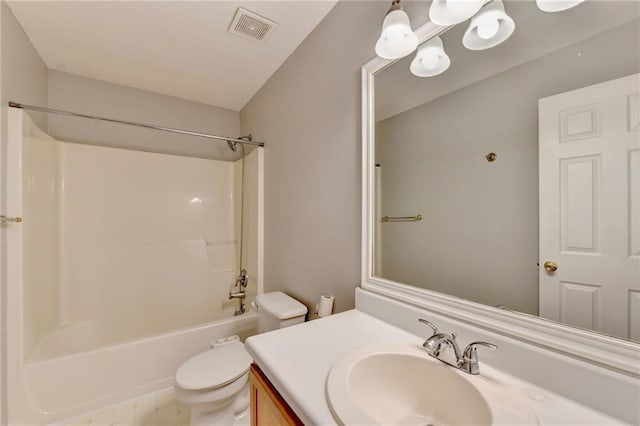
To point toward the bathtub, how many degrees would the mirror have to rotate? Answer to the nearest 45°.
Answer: approximately 45° to its right

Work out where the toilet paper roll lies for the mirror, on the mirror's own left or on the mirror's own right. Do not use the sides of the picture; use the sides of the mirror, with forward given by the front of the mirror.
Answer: on the mirror's own right

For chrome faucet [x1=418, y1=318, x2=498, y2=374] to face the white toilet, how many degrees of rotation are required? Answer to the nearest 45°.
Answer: approximately 45° to its right

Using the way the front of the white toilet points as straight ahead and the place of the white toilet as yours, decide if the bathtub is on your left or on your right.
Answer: on your right

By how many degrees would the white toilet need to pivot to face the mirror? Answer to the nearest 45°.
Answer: approximately 90° to its left

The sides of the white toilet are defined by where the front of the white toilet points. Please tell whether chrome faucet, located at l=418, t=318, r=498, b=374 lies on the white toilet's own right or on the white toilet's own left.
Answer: on the white toilet's own left

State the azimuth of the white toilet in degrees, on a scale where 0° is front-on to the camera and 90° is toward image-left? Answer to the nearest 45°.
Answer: approximately 45°

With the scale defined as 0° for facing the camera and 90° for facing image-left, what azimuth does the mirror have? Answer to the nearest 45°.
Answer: approximately 45°

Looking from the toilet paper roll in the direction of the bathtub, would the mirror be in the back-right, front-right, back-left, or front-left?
back-left
